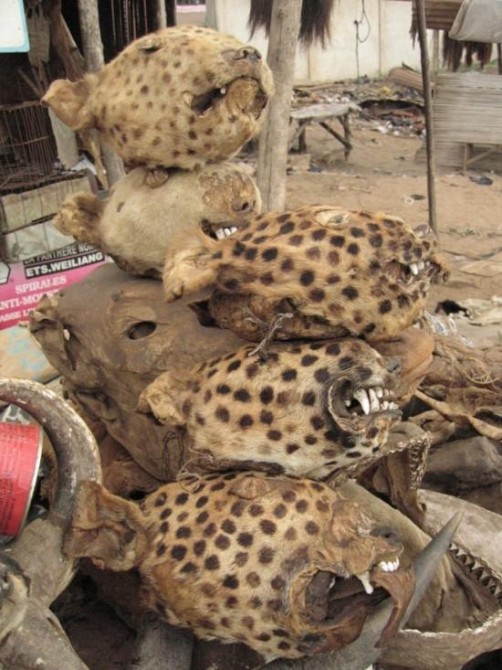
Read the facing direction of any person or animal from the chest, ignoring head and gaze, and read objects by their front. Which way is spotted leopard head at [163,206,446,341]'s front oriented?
to the viewer's right

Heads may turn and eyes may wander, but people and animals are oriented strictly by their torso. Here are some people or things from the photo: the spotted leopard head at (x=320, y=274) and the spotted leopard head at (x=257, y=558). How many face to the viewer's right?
2

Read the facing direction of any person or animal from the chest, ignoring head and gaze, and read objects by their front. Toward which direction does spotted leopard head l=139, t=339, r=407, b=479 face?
to the viewer's right

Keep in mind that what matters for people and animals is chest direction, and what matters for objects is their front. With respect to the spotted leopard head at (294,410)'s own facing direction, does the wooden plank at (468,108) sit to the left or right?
on its left

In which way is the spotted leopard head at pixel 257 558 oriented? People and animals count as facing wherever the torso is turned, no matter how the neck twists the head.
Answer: to the viewer's right

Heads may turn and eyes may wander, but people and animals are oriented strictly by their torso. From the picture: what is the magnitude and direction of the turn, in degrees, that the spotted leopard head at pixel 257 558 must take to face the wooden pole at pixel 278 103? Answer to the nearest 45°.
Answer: approximately 90° to its left

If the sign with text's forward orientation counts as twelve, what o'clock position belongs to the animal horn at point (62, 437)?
The animal horn is roughly at 12 o'clock from the sign with text.

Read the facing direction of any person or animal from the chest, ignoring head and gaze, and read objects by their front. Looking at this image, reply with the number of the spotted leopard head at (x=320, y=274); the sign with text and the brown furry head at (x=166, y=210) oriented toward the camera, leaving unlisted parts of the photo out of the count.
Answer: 1

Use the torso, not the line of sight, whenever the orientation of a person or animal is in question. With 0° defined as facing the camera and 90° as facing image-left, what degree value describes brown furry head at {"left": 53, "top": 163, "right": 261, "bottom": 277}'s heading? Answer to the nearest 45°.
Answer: approximately 270°

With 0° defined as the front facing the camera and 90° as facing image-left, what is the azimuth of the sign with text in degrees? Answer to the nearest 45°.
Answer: approximately 0°

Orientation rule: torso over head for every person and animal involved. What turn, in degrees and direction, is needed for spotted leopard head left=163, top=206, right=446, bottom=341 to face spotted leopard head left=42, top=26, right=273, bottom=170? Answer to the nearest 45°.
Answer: approximately 135° to its left
